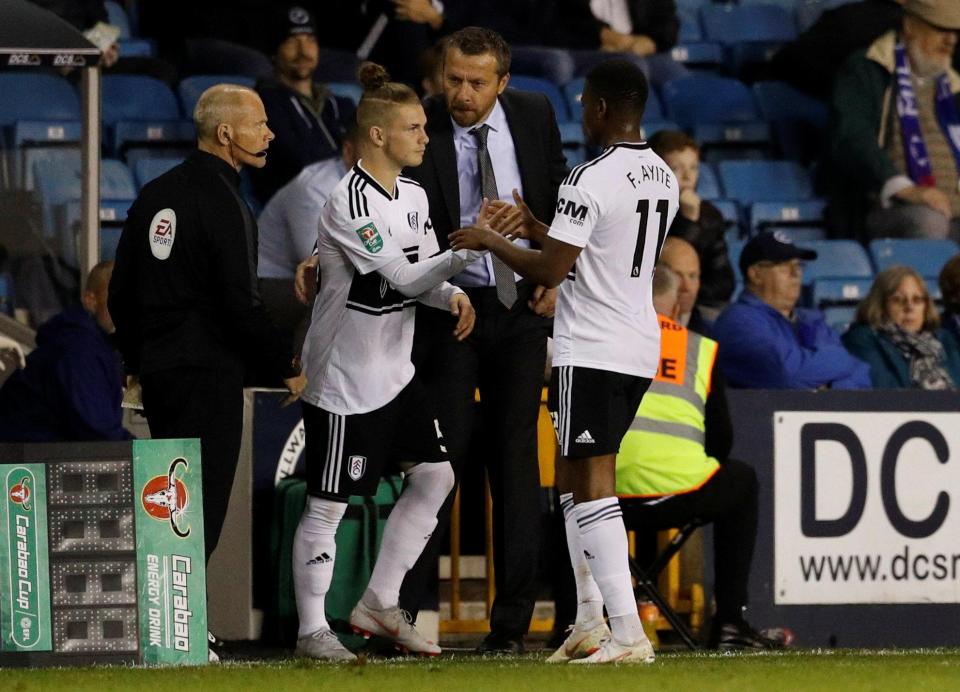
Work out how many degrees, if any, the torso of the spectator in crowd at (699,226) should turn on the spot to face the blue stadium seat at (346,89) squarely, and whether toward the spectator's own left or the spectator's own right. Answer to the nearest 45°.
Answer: approximately 135° to the spectator's own right

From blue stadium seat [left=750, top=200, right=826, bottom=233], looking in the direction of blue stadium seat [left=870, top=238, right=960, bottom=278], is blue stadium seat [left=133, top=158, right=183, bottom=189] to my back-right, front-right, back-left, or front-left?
back-right

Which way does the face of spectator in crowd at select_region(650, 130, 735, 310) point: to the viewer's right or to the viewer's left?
to the viewer's left

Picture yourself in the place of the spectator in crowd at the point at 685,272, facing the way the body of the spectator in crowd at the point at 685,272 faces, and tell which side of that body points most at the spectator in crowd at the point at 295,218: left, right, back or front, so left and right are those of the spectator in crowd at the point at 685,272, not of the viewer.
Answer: right

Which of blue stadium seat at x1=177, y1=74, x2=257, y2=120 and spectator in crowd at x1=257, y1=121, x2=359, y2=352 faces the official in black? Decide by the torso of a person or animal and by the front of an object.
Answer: the blue stadium seat

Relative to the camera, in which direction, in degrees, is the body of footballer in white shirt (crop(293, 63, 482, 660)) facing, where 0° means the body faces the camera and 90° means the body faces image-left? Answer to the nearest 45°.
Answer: approximately 315°

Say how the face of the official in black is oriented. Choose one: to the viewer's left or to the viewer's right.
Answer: to the viewer's right
